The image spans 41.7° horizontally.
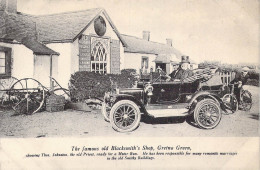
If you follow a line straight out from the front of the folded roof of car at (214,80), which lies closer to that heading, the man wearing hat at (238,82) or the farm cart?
the farm cart

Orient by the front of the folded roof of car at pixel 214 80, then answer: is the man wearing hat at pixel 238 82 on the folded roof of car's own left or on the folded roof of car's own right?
on the folded roof of car's own right

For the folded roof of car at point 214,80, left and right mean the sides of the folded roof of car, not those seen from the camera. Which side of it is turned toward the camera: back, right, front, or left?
left
